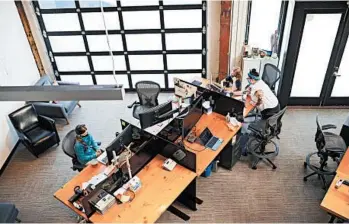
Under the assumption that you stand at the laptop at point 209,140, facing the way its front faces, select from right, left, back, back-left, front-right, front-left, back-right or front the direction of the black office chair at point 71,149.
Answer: back-right

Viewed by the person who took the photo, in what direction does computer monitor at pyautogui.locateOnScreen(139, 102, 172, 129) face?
facing away from the viewer and to the left of the viewer

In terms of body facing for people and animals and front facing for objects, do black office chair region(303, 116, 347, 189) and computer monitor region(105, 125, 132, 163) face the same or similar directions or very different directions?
very different directions

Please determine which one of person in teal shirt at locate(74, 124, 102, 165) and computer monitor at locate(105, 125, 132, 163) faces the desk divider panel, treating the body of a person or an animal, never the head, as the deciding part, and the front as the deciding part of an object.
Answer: the person in teal shirt

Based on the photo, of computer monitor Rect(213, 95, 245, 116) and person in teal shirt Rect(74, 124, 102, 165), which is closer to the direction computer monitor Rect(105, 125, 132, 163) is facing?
the person in teal shirt

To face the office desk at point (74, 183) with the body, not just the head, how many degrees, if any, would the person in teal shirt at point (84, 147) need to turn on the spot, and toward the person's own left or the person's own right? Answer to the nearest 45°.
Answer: approximately 90° to the person's own right

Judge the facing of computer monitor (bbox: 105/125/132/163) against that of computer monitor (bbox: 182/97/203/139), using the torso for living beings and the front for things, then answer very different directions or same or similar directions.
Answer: very different directions

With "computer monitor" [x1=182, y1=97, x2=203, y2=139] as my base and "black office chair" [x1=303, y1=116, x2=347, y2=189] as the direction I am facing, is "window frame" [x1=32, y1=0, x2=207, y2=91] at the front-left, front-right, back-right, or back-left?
back-left
